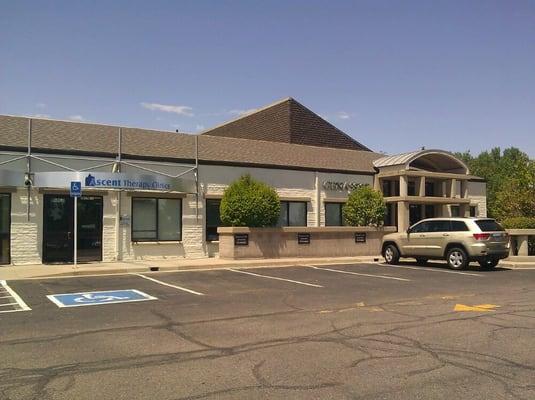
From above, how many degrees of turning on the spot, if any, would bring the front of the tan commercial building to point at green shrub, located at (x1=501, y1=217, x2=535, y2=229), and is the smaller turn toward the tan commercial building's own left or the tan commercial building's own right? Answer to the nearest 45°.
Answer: approximately 45° to the tan commercial building's own left

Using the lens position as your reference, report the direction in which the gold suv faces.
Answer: facing away from the viewer and to the left of the viewer

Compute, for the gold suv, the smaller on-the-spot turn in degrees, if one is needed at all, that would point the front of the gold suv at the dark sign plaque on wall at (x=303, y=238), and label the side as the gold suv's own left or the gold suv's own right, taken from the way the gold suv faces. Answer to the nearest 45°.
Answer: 0° — it already faces it

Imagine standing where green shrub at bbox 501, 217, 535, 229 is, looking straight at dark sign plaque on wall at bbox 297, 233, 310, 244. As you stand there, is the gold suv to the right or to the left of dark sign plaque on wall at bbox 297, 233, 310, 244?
left

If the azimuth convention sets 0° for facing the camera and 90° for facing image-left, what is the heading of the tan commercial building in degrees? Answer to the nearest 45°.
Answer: approximately 315°

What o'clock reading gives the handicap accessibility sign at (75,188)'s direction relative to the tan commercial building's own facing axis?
The handicap accessibility sign is roughly at 2 o'clock from the tan commercial building.

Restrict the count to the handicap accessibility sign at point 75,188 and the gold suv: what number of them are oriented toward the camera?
1

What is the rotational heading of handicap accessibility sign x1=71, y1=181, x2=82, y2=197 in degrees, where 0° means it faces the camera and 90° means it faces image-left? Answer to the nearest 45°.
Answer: approximately 0°

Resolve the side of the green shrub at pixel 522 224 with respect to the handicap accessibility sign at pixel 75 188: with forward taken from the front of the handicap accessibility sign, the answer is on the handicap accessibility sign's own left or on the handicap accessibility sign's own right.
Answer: on the handicap accessibility sign's own left

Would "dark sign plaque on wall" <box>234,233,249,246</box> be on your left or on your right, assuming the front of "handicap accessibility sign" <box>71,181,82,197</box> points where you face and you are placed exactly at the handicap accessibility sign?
on your left

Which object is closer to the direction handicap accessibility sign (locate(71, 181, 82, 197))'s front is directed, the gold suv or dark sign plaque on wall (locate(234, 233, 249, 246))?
the gold suv
